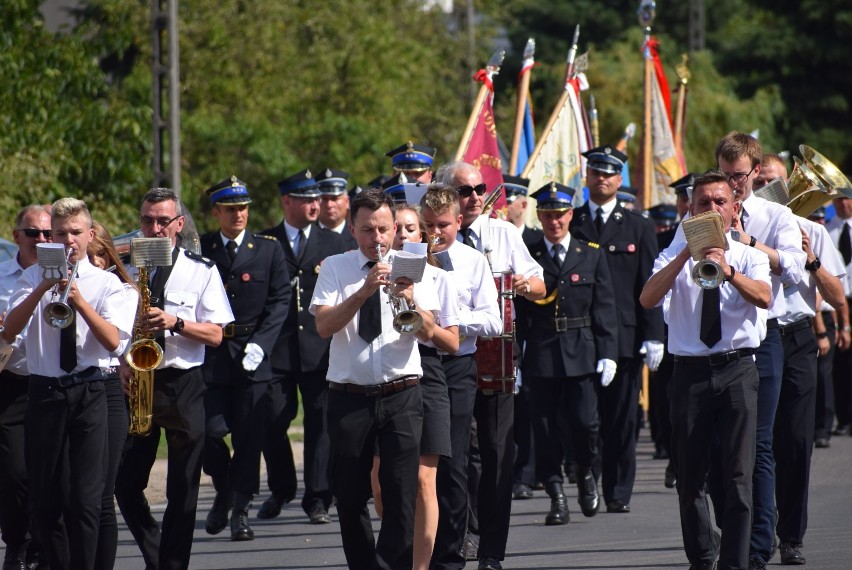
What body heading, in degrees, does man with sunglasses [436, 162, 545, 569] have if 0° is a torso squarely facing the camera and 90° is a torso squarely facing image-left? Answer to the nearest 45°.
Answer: approximately 0°

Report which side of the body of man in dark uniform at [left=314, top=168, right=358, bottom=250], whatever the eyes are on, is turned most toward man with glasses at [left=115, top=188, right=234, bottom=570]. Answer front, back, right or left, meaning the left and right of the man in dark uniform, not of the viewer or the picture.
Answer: front

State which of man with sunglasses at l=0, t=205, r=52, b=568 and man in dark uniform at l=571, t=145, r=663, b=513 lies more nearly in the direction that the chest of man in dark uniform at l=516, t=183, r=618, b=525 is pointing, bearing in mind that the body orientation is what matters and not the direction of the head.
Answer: the man with sunglasses

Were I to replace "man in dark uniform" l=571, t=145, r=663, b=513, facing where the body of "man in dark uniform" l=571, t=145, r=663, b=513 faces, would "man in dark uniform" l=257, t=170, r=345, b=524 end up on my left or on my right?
on my right

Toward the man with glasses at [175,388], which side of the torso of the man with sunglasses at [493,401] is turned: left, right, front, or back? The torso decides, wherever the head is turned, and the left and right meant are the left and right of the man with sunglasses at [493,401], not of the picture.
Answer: right

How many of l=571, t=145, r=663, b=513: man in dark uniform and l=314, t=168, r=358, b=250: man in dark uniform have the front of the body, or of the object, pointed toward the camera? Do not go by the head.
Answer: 2

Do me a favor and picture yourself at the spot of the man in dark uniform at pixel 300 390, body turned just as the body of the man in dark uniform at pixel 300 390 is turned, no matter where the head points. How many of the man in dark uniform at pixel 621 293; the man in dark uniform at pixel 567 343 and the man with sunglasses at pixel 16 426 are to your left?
2
